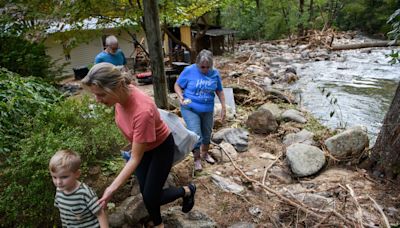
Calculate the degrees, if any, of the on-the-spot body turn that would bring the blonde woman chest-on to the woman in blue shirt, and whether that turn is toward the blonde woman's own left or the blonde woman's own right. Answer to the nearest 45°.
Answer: approximately 135° to the blonde woman's own right

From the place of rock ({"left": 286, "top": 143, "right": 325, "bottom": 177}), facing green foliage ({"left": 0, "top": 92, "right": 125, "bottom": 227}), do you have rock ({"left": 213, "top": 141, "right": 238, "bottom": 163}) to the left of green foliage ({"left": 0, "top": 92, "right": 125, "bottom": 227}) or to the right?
right

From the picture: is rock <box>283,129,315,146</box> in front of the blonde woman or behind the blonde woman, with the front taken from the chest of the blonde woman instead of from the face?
behind

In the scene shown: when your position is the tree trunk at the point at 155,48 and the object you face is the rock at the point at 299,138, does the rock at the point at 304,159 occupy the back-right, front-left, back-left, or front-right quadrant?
front-right

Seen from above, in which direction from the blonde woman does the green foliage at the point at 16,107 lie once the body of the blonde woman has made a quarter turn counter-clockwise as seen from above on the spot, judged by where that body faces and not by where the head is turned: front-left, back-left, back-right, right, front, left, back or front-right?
back-right

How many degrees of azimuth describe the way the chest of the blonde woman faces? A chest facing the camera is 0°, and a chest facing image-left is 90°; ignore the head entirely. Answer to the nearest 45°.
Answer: approximately 90°

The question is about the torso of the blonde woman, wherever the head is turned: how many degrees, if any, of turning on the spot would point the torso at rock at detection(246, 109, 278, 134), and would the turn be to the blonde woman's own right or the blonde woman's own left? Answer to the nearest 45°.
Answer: approximately 135° to the blonde woman's own right

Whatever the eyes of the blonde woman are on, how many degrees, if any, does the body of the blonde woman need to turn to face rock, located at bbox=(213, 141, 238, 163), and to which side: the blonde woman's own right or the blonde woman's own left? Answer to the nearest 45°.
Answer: approximately 135° to the blonde woman's own right

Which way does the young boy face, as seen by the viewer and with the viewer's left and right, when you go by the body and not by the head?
facing the viewer and to the left of the viewer

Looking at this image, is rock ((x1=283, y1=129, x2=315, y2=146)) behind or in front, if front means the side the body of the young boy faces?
behind

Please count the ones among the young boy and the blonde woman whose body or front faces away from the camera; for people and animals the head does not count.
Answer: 0

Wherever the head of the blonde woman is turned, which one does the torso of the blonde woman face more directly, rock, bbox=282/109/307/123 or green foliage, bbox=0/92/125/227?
the green foliage
